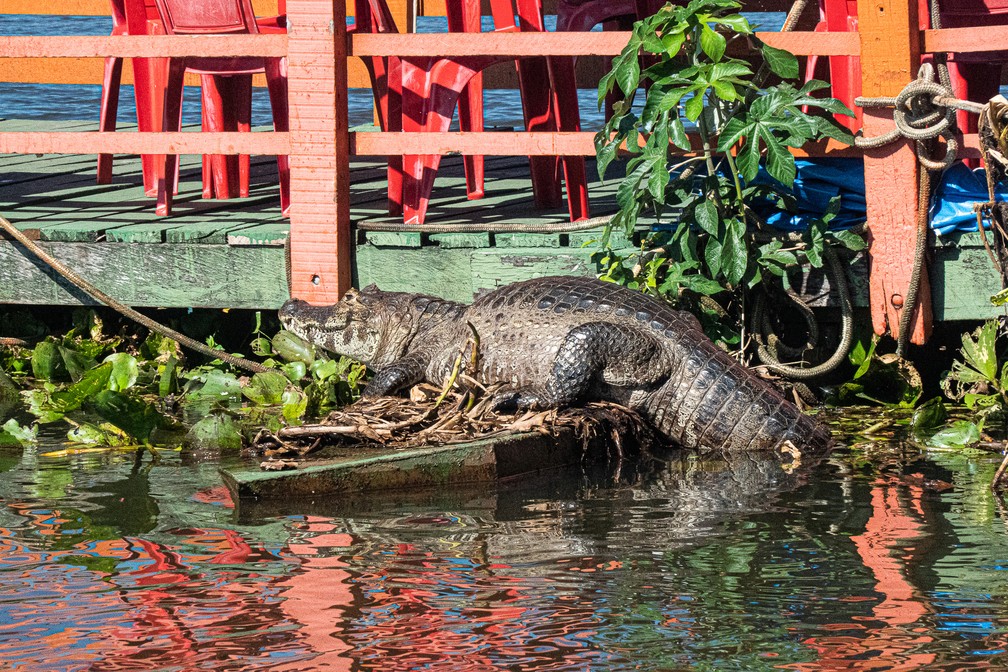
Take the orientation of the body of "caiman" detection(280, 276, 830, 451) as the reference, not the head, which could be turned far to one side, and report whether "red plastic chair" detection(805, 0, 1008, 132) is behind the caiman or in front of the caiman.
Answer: behind

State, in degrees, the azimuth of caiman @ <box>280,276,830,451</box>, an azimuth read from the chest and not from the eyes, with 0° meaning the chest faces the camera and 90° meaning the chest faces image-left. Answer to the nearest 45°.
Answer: approximately 90°

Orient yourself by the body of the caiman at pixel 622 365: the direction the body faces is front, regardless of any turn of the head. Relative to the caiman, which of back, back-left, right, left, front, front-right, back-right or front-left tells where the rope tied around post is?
back

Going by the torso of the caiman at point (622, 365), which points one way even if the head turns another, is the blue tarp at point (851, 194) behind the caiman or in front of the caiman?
behind

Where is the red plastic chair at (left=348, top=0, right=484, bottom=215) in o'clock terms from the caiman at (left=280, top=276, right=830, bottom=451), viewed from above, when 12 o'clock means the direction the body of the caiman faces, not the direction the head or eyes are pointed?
The red plastic chair is roughly at 2 o'clock from the caiman.

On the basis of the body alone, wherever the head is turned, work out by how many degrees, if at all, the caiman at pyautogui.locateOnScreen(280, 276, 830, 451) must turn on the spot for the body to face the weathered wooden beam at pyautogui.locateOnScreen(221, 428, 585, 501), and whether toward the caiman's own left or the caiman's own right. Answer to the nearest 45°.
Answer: approximately 45° to the caiman's own left

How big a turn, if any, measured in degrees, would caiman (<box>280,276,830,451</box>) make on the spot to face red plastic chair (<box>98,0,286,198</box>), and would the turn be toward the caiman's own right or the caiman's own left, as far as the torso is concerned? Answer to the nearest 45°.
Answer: approximately 45° to the caiman's own right
